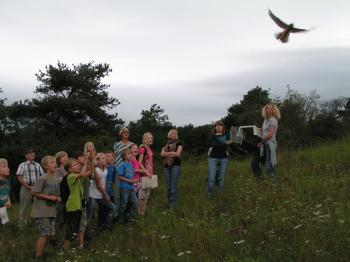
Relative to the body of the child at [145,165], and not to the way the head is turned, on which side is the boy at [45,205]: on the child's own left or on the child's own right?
on the child's own right

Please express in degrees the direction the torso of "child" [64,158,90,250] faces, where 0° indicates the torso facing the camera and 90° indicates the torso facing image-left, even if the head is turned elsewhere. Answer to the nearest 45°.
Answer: approximately 315°

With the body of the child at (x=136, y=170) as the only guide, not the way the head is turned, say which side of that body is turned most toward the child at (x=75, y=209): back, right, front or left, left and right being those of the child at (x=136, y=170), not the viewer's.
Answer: right

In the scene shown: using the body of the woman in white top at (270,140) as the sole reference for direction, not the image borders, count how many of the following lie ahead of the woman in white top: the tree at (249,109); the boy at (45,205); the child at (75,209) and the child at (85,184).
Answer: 3

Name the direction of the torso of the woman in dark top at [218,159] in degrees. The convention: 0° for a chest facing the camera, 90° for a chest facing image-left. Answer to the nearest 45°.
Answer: approximately 0°

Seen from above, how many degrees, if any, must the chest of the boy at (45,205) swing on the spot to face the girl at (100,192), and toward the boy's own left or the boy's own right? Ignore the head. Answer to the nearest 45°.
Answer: approximately 90° to the boy's own left

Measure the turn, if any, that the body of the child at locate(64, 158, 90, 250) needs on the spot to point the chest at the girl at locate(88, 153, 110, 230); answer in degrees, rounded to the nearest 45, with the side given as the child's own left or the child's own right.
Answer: approximately 90° to the child's own left

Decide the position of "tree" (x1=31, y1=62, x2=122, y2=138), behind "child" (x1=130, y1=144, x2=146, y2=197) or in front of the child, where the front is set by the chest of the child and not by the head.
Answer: behind

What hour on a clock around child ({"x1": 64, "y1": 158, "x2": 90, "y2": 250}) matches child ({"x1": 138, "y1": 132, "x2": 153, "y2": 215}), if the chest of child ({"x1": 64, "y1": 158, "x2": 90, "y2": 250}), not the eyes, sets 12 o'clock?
child ({"x1": 138, "y1": 132, "x2": 153, "y2": 215}) is roughly at 9 o'clock from child ({"x1": 64, "y1": 158, "x2": 90, "y2": 250}).

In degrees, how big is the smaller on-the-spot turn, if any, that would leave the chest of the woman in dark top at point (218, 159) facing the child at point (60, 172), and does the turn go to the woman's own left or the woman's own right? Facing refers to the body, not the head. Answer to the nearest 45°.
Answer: approximately 90° to the woman's own right

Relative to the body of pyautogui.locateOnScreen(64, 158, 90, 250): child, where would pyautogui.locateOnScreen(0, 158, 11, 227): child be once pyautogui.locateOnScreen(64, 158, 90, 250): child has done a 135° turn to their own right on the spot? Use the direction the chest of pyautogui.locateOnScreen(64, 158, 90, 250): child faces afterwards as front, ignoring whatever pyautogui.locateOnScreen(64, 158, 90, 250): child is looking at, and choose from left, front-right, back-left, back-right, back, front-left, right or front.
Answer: front-right

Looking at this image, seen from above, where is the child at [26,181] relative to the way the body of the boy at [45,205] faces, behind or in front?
behind
